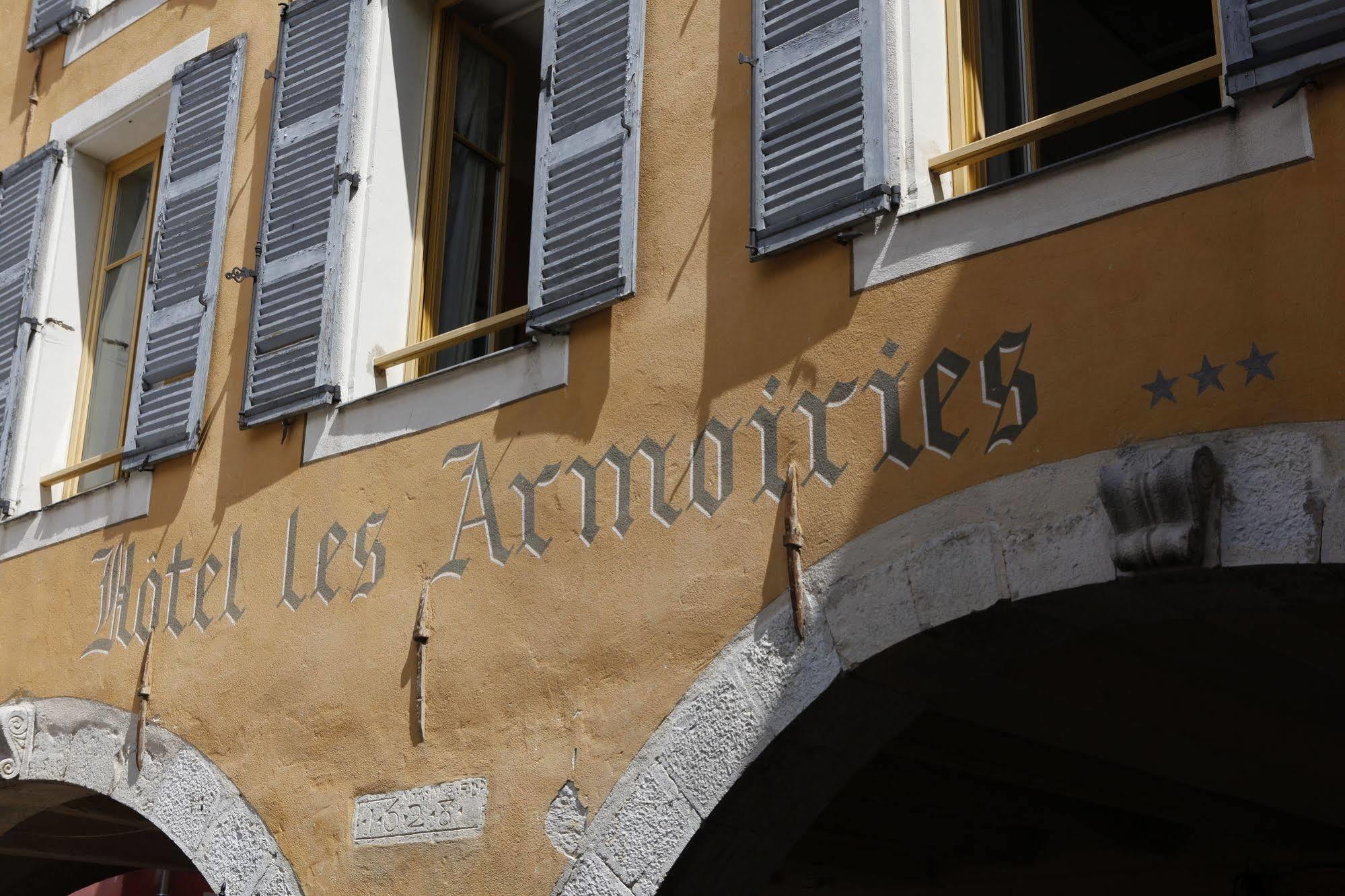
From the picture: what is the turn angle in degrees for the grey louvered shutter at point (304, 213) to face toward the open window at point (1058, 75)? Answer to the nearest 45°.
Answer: approximately 90° to its left

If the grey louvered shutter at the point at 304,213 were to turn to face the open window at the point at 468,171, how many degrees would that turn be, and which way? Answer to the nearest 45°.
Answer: approximately 135° to its left
